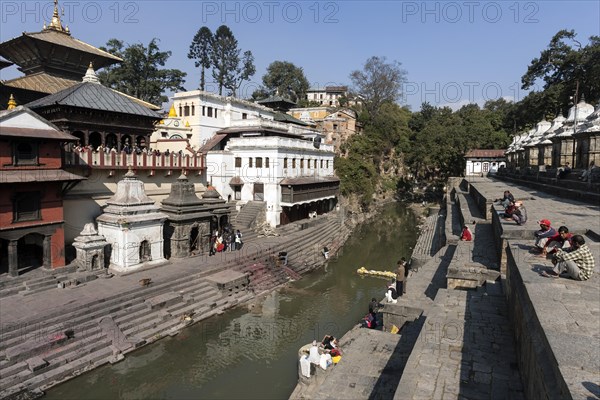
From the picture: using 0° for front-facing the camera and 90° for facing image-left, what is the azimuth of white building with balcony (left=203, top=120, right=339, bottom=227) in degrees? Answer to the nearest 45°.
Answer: approximately 315°

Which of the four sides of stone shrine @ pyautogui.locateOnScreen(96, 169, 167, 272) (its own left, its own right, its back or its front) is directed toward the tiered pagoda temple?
back

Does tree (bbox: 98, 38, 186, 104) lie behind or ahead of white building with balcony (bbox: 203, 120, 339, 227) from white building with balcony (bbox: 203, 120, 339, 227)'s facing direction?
behind

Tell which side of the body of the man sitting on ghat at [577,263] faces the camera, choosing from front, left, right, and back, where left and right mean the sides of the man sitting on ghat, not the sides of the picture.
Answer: left

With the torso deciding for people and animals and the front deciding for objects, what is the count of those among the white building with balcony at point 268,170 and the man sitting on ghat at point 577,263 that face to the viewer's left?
1

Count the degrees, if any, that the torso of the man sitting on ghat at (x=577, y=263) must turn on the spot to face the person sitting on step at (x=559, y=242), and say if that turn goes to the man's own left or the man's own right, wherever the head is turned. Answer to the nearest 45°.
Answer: approximately 90° to the man's own right

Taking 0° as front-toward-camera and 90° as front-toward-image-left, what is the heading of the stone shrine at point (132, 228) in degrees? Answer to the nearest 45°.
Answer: approximately 315°

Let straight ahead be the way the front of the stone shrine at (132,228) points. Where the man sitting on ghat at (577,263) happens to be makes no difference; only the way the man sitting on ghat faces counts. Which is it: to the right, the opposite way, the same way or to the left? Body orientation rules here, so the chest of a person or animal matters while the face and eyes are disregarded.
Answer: the opposite way

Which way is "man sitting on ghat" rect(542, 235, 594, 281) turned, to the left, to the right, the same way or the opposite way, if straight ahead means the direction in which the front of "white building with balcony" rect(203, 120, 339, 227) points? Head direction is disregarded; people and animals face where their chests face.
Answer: the opposite way

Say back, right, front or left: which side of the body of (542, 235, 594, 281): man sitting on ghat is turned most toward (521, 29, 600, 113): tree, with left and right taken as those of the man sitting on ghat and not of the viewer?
right

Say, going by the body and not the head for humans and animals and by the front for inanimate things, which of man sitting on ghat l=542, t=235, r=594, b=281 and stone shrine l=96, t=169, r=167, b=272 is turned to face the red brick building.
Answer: the man sitting on ghat
